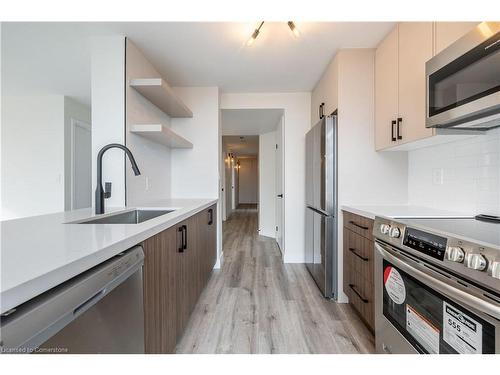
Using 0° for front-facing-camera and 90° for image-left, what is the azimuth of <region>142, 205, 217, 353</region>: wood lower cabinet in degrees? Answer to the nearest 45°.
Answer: approximately 270°

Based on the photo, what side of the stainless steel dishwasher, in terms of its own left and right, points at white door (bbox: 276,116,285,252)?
left

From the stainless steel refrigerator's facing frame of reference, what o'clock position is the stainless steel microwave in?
The stainless steel microwave is roughly at 8 o'clock from the stainless steel refrigerator.

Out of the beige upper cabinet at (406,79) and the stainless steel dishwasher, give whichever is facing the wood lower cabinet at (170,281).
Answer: the beige upper cabinet

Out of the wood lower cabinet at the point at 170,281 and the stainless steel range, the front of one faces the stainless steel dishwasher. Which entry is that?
the stainless steel range

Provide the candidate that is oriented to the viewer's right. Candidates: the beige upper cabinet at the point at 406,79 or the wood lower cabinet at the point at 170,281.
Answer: the wood lower cabinet
